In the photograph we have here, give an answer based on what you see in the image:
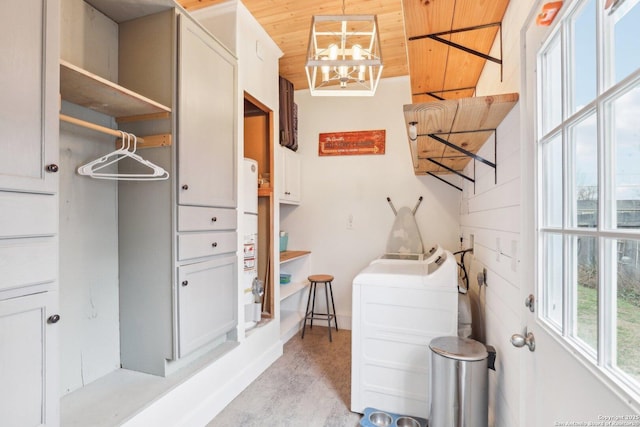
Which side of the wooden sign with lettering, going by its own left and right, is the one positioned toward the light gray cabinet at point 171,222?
front

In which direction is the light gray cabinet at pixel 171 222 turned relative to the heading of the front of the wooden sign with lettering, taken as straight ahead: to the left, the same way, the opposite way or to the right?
to the left

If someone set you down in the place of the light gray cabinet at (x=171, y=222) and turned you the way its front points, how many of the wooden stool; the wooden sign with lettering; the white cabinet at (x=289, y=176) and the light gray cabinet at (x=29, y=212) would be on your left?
3

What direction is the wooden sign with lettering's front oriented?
toward the camera

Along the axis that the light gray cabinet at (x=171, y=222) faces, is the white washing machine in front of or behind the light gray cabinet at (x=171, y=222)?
in front
